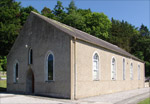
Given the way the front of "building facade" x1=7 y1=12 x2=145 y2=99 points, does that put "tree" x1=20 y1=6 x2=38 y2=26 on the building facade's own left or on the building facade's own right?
on the building facade's own right

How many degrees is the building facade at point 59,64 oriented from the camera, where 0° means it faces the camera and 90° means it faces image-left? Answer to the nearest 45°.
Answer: approximately 45°

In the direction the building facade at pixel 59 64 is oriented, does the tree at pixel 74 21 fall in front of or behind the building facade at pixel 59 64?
behind
